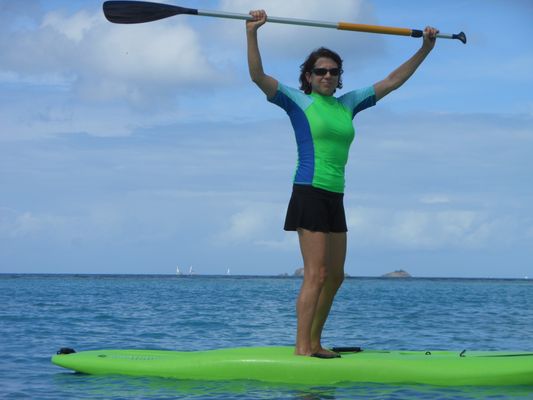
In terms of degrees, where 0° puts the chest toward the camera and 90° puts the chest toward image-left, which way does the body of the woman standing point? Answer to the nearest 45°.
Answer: approximately 315°
